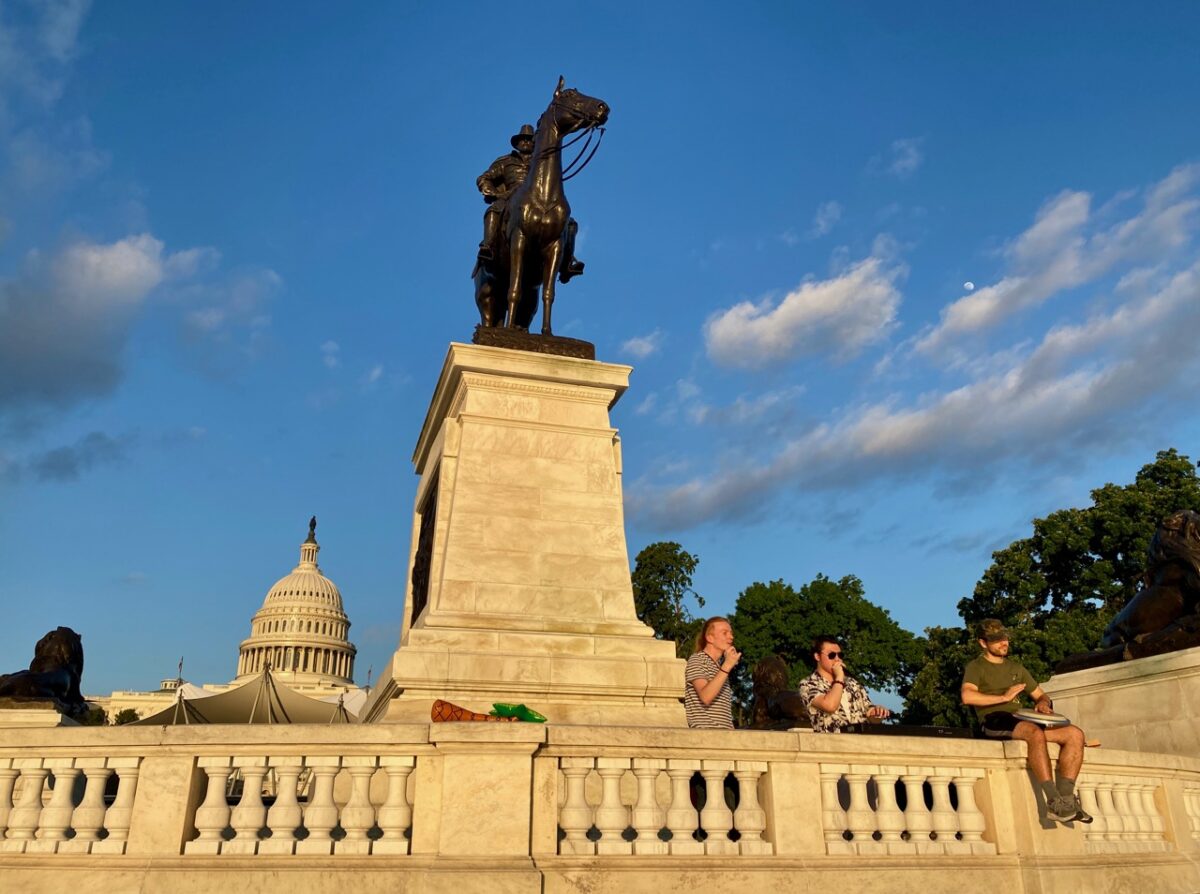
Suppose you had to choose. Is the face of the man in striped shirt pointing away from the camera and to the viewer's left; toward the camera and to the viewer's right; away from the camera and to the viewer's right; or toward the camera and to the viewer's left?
toward the camera and to the viewer's right

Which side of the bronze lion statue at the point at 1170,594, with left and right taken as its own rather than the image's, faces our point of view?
right

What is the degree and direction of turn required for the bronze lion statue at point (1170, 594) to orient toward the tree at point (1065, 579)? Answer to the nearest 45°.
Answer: approximately 90° to its left

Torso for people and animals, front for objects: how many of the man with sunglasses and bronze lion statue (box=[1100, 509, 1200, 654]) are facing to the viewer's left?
0

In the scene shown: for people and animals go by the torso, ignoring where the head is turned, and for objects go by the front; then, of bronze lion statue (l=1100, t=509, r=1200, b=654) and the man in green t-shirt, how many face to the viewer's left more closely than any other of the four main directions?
0
